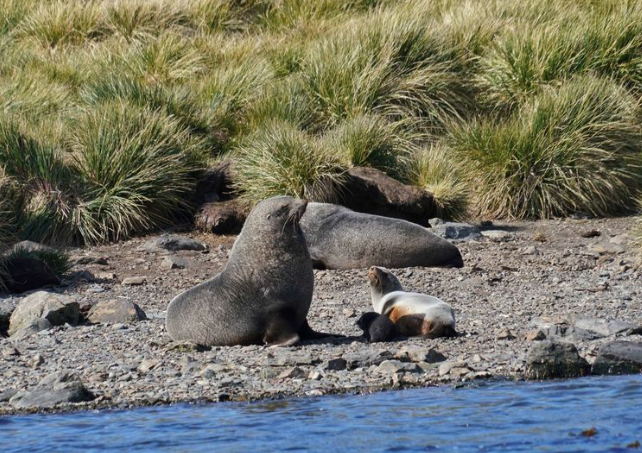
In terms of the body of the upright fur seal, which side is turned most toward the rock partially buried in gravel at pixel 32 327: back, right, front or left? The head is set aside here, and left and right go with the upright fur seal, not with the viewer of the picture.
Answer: back

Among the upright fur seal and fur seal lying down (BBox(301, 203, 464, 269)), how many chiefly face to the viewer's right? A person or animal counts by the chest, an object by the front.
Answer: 1

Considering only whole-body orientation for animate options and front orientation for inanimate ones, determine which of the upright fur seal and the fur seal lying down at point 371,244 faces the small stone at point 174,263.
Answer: the fur seal lying down

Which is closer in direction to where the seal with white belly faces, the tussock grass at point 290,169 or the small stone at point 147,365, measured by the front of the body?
the small stone

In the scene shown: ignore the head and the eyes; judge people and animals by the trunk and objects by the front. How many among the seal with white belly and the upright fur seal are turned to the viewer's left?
1

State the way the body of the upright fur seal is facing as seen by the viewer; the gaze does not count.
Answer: to the viewer's right

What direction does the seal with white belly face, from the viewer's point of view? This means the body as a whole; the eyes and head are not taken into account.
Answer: to the viewer's left

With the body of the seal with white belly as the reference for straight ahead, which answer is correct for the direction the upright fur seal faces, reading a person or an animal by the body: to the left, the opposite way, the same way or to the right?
the opposite way

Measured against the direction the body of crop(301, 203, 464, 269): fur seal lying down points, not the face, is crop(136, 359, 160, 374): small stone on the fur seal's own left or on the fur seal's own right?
on the fur seal's own left

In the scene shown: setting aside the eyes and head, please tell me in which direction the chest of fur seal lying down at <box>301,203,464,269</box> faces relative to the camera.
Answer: to the viewer's left

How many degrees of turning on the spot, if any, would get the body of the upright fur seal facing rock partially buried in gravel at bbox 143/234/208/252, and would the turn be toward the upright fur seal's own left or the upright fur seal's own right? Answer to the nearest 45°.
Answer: approximately 90° to the upright fur seal's own left

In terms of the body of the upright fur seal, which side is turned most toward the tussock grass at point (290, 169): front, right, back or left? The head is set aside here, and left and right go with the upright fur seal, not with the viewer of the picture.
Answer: left
